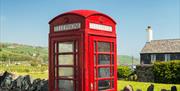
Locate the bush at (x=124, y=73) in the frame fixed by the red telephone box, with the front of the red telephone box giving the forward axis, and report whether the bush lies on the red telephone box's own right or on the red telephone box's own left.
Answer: on the red telephone box's own left

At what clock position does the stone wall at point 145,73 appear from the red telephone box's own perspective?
The stone wall is roughly at 8 o'clock from the red telephone box.

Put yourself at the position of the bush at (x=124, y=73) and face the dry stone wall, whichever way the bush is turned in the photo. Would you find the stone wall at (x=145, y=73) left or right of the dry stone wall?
left

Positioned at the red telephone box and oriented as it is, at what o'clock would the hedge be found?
The hedge is roughly at 8 o'clock from the red telephone box.
